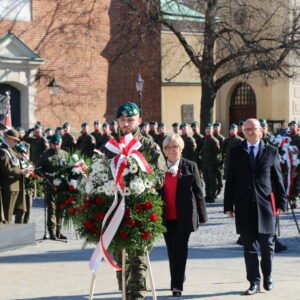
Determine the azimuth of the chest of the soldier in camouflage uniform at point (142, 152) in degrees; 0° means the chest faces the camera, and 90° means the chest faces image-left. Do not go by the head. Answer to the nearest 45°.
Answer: approximately 45°

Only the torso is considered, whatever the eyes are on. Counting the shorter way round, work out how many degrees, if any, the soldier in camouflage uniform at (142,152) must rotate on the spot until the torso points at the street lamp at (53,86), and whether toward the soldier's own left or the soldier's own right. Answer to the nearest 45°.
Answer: approximately 135° to the soldier's own right

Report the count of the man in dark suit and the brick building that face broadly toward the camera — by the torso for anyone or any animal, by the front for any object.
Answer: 2

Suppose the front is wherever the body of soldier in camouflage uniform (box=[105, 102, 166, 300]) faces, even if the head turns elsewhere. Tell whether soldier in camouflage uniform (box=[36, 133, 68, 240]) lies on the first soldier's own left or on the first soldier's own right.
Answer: on the first soldier's own right

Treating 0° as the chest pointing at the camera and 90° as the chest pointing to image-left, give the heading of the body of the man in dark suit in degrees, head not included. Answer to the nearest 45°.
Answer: approximately 0°

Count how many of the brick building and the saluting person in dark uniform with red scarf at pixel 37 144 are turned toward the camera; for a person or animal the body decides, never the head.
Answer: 2
